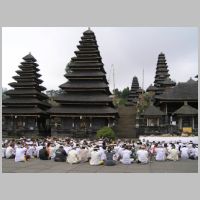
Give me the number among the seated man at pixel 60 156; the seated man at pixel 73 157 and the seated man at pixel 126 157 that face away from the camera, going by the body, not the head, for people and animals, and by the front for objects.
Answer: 3

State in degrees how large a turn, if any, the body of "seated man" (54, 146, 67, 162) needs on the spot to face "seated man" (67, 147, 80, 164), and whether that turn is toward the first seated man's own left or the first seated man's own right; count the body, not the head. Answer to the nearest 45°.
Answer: approximately 135° to the first seated man's own right

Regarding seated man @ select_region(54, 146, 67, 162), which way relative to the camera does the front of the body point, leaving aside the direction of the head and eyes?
away from the camera

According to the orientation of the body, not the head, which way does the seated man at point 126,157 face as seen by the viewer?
away from the camera

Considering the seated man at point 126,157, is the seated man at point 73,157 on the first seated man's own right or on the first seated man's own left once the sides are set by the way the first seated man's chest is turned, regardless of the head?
on the first seated man's own left

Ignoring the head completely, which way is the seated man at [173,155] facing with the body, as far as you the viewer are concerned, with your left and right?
facing away from the viewer

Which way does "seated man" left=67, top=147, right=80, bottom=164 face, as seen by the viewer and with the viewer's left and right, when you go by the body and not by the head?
facing away from the viewer

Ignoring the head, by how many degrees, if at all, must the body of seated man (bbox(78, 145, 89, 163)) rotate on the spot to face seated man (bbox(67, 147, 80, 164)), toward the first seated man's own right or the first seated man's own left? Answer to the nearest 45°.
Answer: approximately 135° to the first seated man's own left

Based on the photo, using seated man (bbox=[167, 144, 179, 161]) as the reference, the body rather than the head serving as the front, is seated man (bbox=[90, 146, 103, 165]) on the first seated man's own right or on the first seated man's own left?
on the first seated man's own left

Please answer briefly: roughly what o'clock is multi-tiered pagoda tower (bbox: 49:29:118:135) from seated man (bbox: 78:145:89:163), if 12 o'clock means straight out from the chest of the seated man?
The multi-tiered pagoda tower is roughly at 12 o'clock from the seated man.

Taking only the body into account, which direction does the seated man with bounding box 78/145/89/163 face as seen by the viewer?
away from the camera

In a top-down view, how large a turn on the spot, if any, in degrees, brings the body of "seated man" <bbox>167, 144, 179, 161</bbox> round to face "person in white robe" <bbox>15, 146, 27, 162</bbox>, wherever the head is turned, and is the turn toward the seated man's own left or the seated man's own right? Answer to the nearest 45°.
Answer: approximately 90° to the seated man's own left
